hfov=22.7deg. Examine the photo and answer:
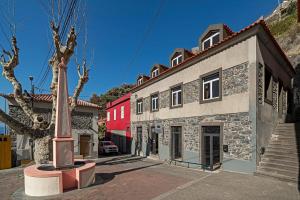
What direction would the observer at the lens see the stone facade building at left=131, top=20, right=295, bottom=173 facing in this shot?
facing the viewer and to the left of the viewer

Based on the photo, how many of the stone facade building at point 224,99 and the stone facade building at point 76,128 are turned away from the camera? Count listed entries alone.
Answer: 0

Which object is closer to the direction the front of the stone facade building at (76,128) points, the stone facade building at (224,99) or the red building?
the stone facade building

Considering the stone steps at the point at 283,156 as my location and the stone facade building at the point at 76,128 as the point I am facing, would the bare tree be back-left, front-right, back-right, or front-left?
front-left

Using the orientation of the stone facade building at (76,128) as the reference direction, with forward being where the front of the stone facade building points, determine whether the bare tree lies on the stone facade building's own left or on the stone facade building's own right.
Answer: on the stone facade building's own right

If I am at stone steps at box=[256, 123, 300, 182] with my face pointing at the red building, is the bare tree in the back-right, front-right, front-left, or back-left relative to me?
front-left

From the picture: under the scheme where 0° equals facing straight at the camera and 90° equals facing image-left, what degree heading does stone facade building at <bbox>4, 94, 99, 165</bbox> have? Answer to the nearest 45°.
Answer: approximately 315°

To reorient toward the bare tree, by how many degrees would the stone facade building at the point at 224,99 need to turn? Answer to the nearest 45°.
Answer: approximately 45° to its right
